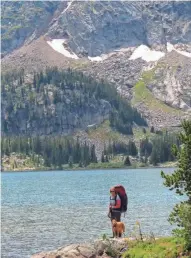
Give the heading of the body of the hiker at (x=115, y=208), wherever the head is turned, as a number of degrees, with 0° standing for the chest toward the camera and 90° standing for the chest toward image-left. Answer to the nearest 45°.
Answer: approximately 45°

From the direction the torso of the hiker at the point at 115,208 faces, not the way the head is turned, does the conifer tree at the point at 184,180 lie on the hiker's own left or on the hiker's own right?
on the hiker's own left
